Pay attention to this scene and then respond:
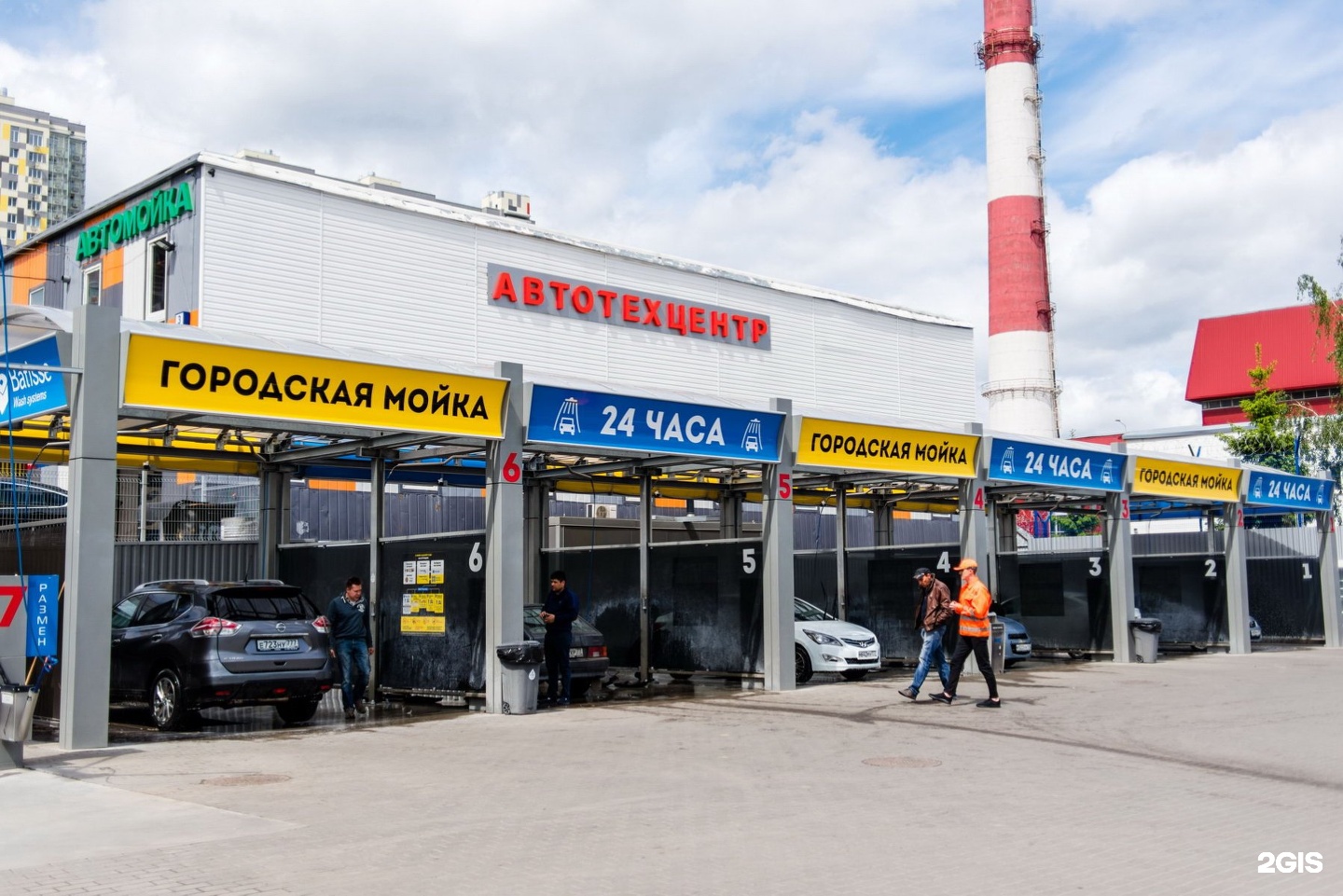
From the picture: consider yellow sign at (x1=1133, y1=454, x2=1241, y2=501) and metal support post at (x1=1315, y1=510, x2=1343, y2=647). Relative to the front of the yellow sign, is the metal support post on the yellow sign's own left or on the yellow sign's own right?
on the yellow sign's own left

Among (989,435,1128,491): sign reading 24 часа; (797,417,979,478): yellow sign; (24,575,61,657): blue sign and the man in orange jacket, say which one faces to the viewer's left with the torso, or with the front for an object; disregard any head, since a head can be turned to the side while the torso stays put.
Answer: the man in orange jacket

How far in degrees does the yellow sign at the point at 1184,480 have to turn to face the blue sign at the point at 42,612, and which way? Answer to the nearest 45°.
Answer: approximately 90° to its right

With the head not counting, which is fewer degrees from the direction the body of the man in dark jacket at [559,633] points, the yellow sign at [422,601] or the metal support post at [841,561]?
the yellow sign

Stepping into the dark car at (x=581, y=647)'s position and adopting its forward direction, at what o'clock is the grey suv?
The grey suv is roughly at 9 o'clock from the dark car.

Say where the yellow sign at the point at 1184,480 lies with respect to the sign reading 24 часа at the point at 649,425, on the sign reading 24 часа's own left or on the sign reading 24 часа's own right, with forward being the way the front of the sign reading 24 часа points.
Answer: on the sign reading 24 часа's own left

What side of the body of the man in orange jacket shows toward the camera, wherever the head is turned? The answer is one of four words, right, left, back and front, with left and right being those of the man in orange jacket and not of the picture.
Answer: left

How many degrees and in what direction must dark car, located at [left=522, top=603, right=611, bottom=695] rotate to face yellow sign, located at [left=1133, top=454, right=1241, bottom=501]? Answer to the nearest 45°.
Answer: approximately 90° to its right

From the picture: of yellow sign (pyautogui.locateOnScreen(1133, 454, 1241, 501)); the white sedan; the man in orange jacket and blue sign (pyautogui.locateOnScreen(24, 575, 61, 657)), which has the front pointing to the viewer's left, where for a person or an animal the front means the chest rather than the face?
the man in orange jacket

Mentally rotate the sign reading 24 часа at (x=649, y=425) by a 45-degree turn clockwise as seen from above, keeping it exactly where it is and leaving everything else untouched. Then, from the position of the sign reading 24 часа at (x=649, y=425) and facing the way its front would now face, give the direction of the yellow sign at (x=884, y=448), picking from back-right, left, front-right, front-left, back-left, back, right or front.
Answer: back-left

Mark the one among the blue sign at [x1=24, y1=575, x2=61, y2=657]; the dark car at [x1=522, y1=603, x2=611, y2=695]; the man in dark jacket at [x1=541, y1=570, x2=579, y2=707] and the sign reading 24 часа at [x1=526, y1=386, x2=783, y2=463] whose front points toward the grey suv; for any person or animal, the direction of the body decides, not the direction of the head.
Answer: the man in dark jacket

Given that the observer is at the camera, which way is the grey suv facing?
facing away from the viewer and to the left of the viewer

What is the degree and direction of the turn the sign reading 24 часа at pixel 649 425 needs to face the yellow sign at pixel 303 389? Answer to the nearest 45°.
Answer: approximately 90° to its right

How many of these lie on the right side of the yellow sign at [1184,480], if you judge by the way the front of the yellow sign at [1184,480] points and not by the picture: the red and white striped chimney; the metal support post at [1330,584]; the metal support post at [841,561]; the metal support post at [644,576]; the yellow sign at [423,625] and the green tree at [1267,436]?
3
